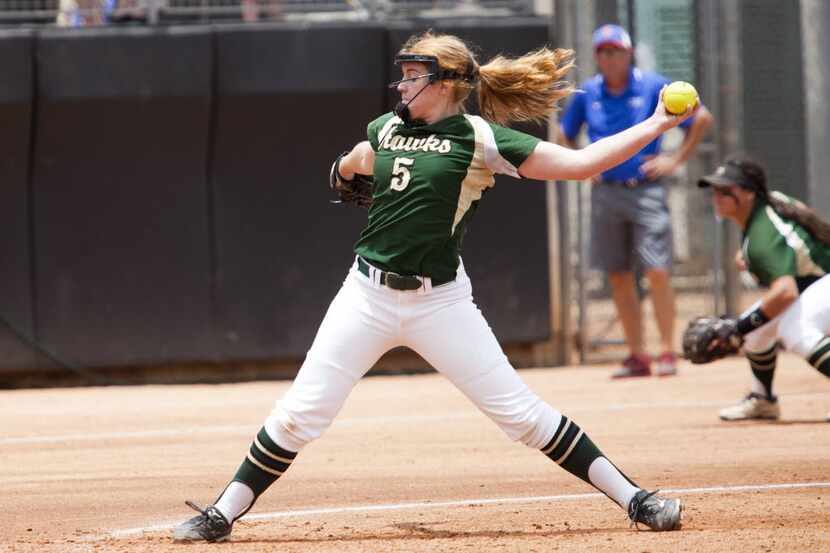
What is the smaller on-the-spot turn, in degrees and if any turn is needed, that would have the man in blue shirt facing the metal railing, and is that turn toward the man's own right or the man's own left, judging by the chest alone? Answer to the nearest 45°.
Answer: approximately 90° to the man's own right

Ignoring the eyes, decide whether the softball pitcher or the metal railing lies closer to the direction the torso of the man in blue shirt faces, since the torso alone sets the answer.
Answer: the softball pitcher

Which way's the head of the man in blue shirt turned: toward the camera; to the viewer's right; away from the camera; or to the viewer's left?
toward the camera

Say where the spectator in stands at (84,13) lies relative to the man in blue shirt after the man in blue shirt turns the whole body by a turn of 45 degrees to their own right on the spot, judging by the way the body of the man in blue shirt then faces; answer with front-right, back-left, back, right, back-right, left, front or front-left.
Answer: front-right

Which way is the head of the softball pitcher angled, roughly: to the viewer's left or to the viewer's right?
to the viewer's left

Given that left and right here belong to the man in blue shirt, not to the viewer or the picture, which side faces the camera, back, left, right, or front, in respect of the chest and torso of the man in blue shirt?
front

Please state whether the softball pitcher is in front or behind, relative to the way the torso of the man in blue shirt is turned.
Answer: in front
